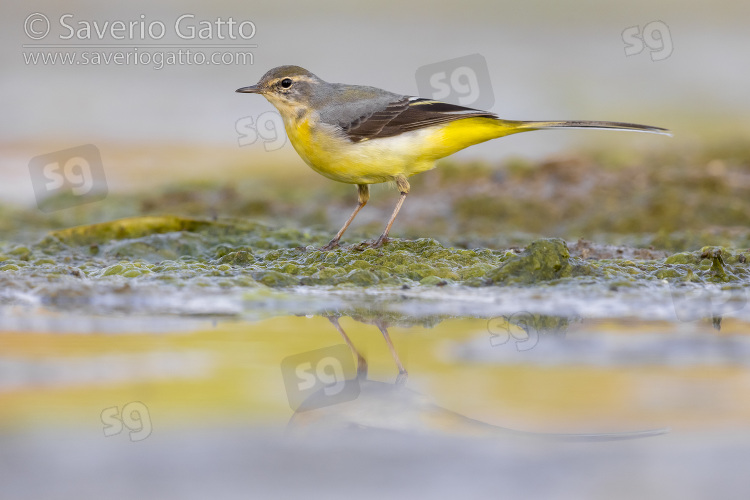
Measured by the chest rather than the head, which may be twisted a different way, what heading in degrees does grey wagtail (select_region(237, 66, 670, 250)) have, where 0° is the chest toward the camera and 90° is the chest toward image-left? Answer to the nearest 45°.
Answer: approximately 90°
